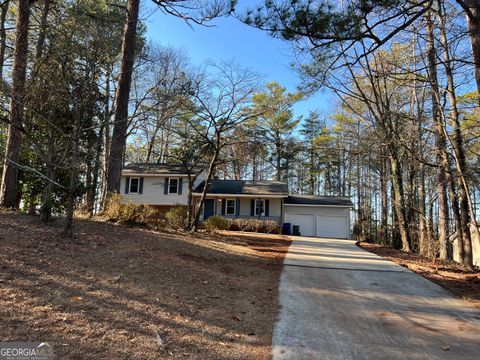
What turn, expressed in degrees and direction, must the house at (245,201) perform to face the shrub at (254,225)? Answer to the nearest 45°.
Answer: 0° — it already faces it

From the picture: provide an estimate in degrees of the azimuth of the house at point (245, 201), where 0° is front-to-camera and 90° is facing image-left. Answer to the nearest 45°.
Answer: approximately 0°
